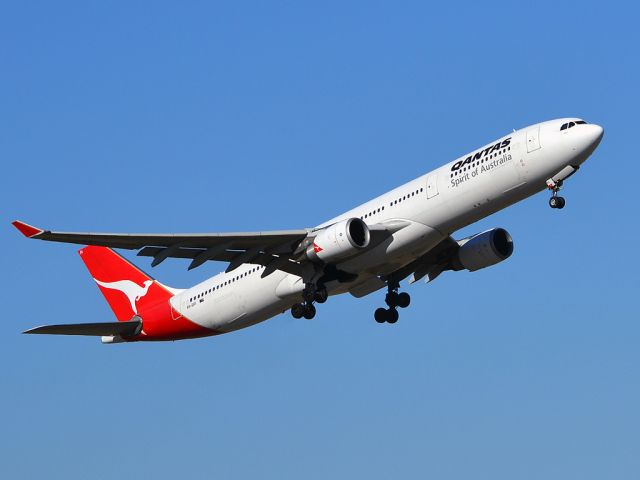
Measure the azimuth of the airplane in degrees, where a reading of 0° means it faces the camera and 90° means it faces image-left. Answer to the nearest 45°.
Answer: approximately 315°
